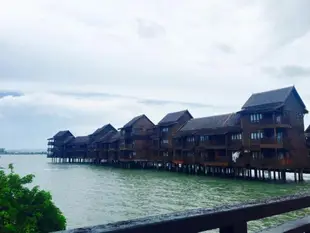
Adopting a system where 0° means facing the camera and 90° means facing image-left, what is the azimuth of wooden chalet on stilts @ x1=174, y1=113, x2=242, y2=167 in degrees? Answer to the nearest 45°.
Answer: approximately 45°

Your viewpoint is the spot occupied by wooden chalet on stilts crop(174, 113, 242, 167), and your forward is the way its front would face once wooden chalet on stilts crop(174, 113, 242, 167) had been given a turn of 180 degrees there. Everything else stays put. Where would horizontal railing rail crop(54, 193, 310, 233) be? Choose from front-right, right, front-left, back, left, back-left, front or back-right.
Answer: back-right
